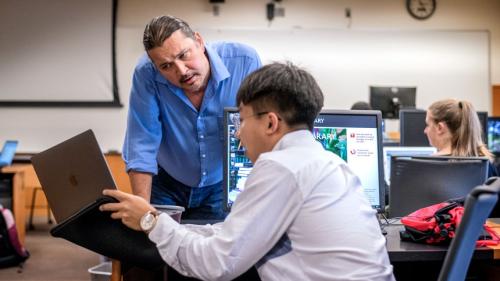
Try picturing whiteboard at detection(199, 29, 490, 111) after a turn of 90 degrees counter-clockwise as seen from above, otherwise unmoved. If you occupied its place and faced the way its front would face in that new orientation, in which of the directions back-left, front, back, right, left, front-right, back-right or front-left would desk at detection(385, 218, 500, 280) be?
right

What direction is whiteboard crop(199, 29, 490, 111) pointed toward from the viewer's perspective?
toward the camera

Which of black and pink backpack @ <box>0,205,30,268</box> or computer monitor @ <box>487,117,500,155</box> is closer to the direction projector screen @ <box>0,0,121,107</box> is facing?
the black and pink backpack

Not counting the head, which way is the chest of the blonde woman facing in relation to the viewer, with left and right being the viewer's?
facing away from the viewer and to the left of the viewer

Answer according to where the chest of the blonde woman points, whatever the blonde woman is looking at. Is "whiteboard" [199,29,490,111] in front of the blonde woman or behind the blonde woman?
in front

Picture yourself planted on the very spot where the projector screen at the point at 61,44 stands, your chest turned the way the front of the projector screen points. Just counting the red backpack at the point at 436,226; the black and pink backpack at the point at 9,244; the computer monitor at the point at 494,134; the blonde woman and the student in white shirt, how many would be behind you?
0

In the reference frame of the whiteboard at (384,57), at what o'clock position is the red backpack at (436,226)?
The red backpack is roughly at 12 o'clock from the whiteboard.

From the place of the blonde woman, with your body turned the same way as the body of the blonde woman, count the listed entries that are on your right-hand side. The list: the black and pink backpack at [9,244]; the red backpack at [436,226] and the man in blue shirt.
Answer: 0

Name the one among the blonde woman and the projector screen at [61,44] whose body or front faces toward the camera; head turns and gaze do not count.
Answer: the projector screen

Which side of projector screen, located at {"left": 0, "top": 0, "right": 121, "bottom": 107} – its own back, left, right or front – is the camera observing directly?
front

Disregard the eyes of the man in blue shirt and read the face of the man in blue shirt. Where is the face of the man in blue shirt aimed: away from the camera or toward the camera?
toward the camera

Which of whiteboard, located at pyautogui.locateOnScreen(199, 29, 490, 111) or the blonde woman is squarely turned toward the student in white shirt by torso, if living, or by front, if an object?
the whiteboard

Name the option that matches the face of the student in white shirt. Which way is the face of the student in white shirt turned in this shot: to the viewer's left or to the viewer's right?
to the viewer's left

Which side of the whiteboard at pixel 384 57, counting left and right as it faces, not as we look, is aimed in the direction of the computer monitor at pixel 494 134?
front

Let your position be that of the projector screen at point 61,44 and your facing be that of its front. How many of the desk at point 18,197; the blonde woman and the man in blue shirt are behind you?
0

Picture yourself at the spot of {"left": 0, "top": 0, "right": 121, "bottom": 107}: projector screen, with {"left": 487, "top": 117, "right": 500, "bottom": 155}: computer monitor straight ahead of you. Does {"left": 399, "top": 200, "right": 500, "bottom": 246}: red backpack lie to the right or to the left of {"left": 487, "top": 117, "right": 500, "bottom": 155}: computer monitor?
right

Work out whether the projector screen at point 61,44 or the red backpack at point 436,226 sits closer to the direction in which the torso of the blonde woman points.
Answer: the projector screen

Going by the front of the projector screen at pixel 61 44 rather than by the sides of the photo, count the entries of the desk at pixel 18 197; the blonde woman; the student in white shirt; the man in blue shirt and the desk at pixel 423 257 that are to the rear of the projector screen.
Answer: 0

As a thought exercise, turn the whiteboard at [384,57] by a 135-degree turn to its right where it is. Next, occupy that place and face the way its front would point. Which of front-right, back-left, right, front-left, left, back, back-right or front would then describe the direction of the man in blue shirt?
back-left
